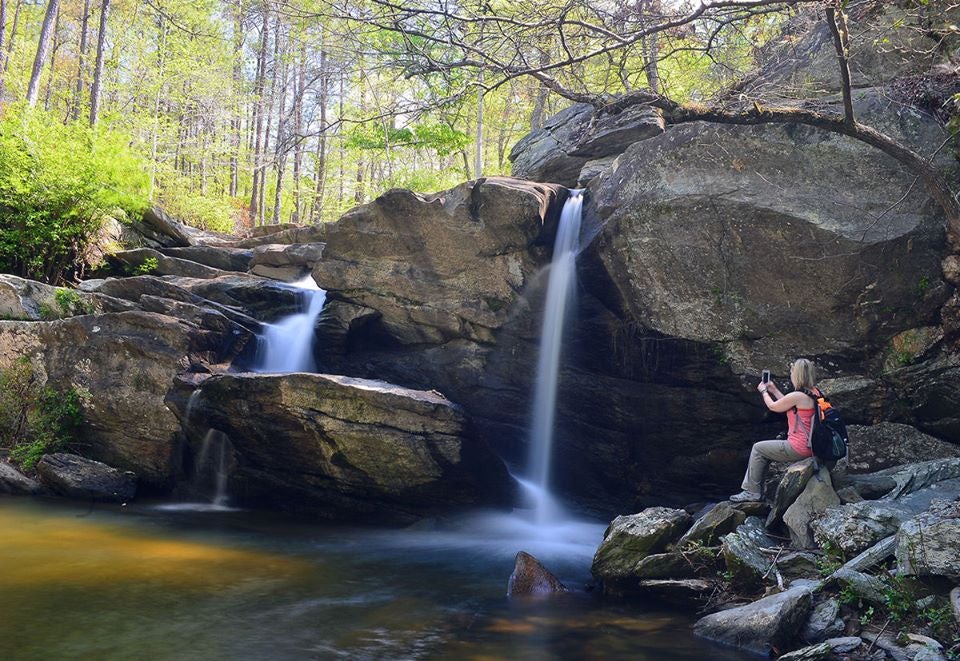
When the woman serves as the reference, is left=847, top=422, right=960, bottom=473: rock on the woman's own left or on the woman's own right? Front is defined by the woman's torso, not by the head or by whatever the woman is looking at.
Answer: on the woman's own right

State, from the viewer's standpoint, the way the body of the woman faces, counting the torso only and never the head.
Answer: to the viewer's left

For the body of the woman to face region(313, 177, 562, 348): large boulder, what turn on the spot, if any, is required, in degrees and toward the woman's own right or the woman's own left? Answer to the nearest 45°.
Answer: approximately 45° to the woman's own right

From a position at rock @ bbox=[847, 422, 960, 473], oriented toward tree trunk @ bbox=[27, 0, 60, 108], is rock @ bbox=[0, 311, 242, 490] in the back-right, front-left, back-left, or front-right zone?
front-left

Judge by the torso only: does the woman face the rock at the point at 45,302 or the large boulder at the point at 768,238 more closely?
the rock

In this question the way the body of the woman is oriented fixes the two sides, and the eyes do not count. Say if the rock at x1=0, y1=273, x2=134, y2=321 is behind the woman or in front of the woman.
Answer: in front

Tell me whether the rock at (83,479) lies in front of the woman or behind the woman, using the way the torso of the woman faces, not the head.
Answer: in front

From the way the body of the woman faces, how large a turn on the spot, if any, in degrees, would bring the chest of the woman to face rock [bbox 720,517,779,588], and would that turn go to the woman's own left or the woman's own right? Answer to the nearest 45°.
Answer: approximately 90° to the woman's own left

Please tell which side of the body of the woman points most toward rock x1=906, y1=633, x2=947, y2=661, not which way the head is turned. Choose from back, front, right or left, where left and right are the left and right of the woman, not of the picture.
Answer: left

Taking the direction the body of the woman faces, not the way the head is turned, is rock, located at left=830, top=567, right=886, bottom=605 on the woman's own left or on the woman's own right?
on the woman's own left

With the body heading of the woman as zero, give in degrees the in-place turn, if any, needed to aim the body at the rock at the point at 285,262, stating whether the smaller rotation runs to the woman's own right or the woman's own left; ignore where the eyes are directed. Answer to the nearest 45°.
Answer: approximately 45° to the woman's own right
